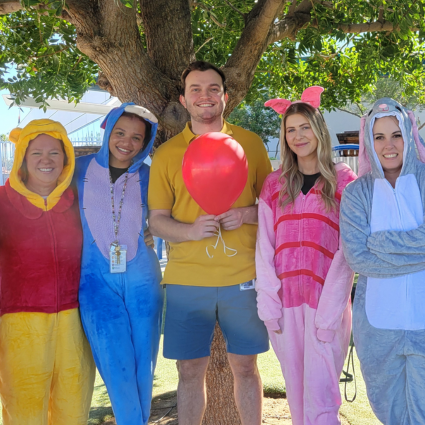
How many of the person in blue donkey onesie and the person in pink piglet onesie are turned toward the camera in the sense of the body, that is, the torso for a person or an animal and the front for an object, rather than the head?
2

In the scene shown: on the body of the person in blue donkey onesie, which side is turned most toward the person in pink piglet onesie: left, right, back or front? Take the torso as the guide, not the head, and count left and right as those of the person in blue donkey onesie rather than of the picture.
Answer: left

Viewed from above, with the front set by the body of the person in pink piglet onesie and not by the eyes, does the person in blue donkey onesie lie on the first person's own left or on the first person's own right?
on the first person's own right

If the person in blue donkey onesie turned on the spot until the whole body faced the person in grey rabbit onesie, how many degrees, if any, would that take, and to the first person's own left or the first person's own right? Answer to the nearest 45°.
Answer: approximately 45° to the first person's own left

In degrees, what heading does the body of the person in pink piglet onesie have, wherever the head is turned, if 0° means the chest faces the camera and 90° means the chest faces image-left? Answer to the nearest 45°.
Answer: approximately 0°

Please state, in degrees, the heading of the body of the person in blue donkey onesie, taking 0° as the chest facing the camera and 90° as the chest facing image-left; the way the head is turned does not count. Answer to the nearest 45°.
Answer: approximately 0°
